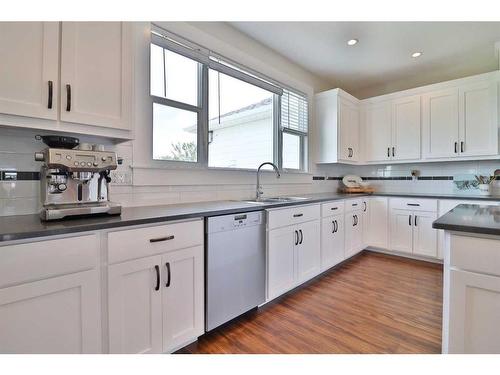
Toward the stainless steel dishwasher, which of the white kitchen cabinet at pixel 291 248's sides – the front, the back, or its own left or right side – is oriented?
right

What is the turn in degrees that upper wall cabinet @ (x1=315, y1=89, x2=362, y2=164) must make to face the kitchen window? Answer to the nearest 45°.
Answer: approximately 90° to its right

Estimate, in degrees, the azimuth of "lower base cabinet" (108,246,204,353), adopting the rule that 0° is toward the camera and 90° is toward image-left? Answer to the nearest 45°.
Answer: approximately 315°

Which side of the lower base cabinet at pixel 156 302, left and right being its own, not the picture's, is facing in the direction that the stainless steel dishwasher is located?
left

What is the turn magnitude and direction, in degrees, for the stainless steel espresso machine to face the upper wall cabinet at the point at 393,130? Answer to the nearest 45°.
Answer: approximately 90° to its left

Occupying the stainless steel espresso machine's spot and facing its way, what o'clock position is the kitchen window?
The kitchen window is roughly at 8 o'clock from the stainless steel espresso machine.

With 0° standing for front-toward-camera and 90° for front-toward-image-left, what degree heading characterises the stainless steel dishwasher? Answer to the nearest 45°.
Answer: approximately 315°
